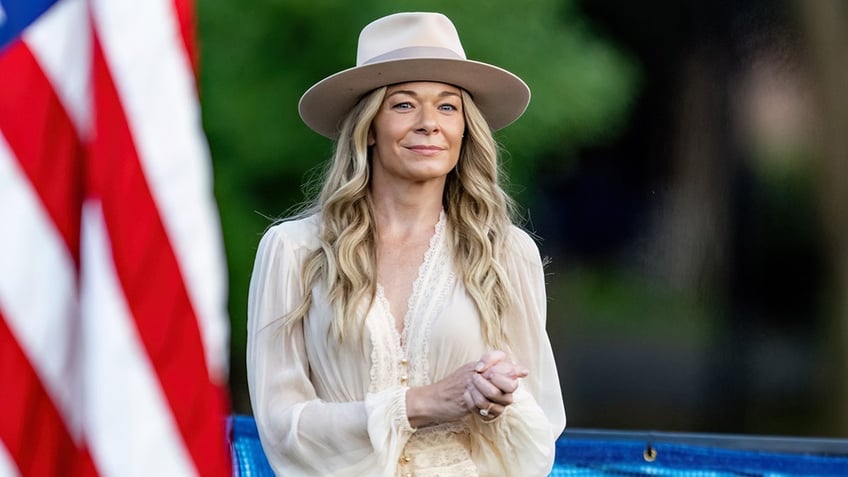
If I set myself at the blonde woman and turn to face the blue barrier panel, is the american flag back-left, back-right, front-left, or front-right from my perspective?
back-right

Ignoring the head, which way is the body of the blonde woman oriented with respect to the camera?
toward the camera

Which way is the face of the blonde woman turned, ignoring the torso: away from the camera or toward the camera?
toward the camera

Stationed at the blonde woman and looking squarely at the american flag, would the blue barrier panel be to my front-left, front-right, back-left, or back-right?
back-left

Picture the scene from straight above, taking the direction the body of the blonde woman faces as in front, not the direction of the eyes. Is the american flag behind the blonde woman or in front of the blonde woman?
in front

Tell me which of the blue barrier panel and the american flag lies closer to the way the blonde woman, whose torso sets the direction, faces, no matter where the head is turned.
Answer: the american flag
